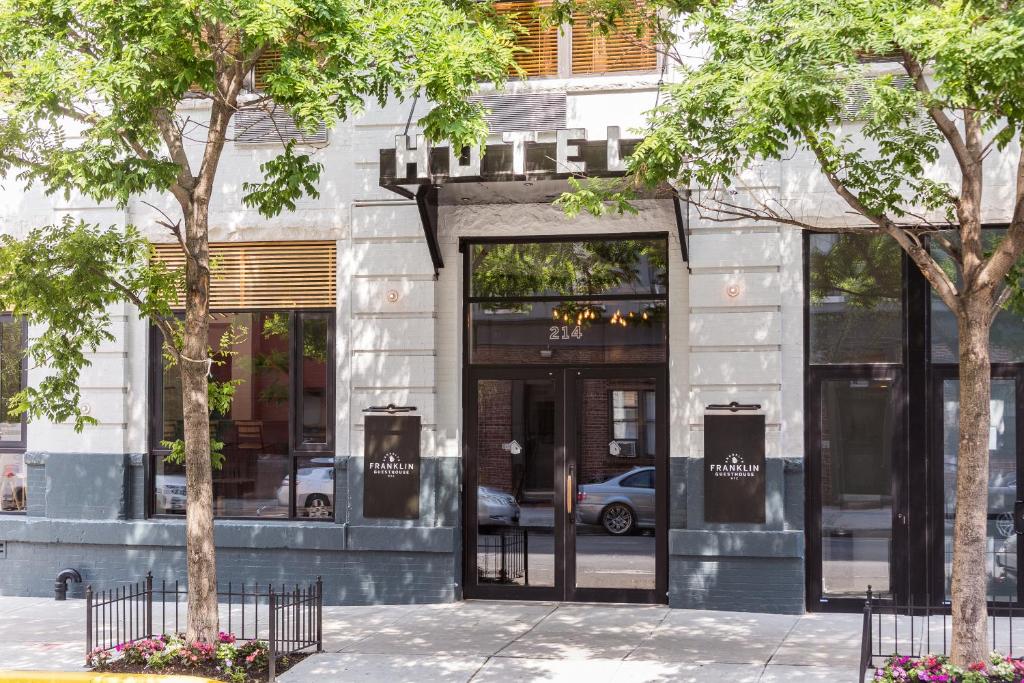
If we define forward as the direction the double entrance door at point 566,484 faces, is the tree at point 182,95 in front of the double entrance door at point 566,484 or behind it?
in front

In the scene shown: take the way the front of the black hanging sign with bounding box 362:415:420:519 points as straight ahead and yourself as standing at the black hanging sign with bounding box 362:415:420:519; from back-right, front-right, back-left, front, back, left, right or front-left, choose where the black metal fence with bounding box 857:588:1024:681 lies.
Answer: front-left

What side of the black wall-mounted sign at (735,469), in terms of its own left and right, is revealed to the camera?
front

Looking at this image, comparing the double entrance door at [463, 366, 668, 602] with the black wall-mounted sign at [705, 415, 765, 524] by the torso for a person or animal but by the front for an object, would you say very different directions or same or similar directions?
same or similar directions

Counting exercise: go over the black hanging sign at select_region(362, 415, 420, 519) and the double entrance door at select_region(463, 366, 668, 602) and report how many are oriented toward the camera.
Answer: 2

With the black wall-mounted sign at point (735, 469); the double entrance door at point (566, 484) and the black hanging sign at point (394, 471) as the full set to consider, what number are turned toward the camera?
3

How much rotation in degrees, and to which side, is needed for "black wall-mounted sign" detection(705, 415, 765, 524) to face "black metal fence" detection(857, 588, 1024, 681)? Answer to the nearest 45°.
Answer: approximately 45° to its left

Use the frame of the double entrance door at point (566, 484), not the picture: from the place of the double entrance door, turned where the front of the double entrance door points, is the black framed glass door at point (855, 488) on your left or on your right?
on your left

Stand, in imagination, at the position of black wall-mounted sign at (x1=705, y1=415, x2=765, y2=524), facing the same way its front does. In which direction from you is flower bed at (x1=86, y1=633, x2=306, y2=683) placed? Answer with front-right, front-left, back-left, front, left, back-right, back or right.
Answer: front-right

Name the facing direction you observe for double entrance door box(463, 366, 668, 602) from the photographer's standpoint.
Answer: facing the viewer

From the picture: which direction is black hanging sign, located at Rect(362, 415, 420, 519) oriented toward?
toward the camera

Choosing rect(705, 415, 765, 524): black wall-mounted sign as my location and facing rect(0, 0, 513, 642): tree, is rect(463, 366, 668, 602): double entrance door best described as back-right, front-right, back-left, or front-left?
front-right
